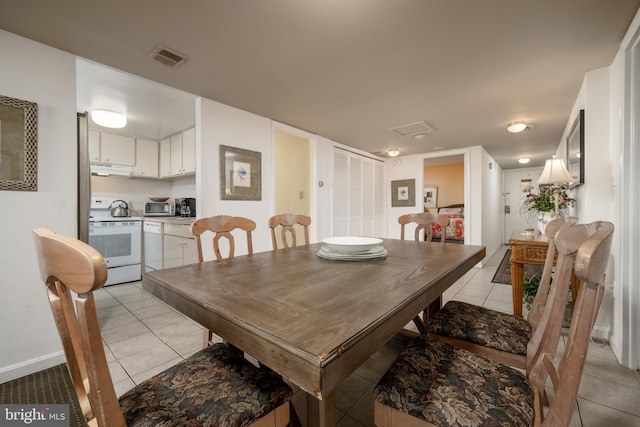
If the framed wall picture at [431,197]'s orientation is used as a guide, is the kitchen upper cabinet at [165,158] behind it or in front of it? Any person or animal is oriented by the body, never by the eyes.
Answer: in front

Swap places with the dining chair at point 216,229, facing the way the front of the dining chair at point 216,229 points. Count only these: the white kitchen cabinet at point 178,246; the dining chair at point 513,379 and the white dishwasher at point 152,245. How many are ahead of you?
1

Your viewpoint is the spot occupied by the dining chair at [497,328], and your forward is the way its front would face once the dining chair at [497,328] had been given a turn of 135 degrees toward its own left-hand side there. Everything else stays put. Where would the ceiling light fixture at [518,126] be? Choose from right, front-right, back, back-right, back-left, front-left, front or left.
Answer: back-left

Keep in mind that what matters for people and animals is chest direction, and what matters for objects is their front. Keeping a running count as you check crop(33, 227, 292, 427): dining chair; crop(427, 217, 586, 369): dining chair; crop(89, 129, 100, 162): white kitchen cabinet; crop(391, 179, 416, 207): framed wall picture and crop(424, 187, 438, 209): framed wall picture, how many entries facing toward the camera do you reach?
3

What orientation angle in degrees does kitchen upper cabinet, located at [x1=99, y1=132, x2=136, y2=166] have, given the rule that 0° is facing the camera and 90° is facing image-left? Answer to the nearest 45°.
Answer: approximately 315°

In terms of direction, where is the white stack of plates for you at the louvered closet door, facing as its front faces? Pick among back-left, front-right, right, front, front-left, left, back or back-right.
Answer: front-right

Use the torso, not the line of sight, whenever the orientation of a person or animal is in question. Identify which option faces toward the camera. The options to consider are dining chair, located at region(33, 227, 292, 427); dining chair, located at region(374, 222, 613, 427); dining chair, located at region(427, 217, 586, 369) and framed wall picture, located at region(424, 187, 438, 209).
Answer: the framed wall picture

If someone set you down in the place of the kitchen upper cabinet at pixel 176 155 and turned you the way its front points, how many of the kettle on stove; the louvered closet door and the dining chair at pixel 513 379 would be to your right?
1

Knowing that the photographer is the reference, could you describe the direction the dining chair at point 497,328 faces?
facing to the left of the viewer

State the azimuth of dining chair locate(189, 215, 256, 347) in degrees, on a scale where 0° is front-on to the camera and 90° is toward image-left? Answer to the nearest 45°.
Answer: approximately 315°
